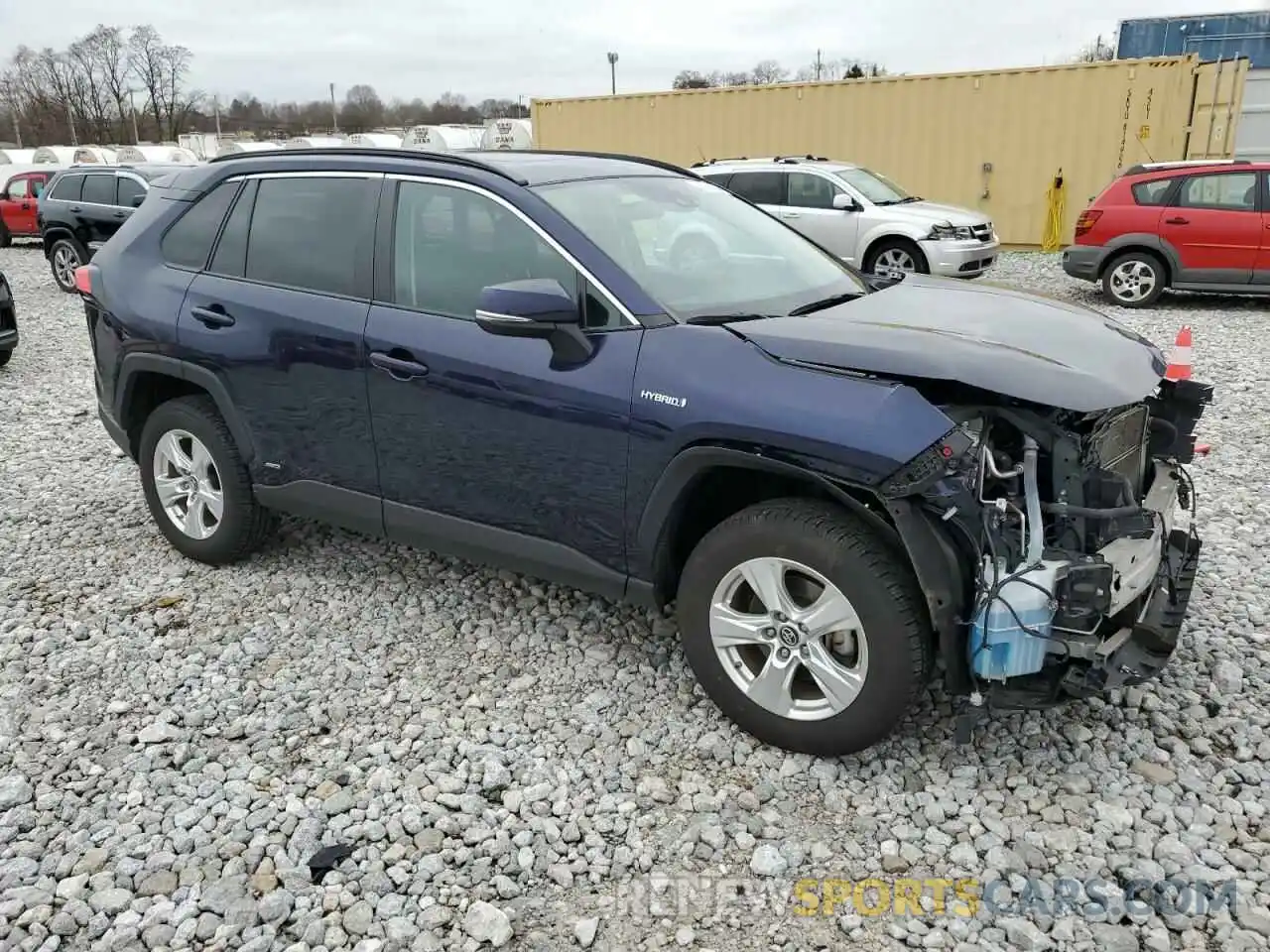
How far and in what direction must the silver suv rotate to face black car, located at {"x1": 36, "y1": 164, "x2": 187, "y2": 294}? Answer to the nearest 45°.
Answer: approximately 135° to its right

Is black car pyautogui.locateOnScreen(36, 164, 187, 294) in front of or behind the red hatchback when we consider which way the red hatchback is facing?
behind

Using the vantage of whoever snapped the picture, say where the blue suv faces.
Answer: facing the viewer and to the right of the viewer

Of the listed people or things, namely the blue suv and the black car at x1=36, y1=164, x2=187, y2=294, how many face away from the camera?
0

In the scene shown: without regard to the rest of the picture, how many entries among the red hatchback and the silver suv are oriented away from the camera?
0

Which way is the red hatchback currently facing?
to the viewer's right

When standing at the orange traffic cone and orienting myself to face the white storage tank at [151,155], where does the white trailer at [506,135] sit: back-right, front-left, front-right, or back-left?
front-right

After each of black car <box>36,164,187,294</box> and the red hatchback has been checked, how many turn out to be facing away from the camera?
0

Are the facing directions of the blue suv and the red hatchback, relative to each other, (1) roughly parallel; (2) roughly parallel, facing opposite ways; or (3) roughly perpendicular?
roughly parallel

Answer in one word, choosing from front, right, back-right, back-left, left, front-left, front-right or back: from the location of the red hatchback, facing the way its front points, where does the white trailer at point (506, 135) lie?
back-left
